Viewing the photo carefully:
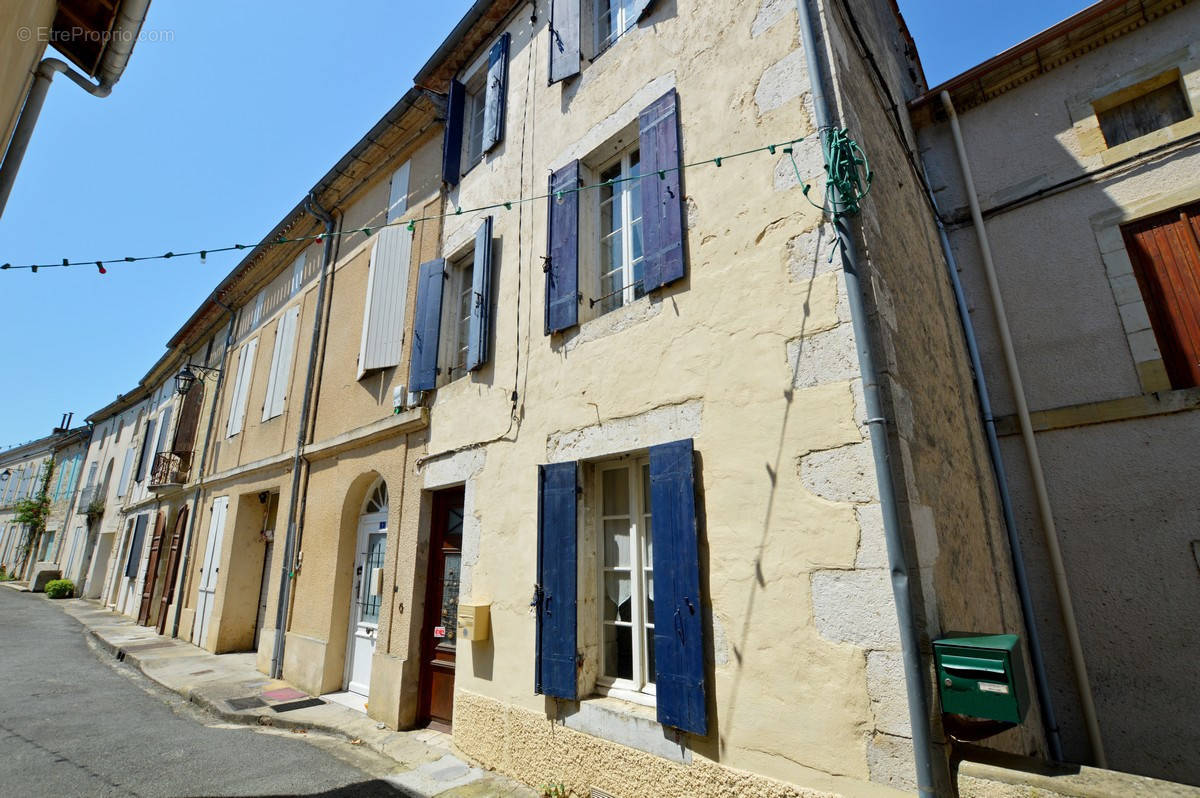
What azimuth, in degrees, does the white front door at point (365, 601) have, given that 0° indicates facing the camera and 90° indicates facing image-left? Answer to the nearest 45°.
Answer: approximately 45°

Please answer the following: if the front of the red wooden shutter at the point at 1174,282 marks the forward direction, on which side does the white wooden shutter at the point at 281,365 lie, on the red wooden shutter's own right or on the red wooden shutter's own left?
on the red wooden shutter's own right

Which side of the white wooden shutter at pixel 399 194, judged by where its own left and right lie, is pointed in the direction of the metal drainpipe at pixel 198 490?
right

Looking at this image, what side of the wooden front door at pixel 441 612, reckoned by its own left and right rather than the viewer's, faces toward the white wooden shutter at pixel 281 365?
right

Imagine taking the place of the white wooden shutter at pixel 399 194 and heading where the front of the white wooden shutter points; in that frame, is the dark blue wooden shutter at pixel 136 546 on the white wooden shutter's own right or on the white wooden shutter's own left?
on the white wooden shutter's own right

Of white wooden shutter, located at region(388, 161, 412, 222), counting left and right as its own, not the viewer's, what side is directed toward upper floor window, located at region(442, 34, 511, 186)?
left

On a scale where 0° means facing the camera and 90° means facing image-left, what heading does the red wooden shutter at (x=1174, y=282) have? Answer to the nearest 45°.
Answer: approximately 0°

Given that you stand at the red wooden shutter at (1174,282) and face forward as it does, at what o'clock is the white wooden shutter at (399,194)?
The white wooden shutter is roughly at 2 o'clock from the red wooden shutter.
